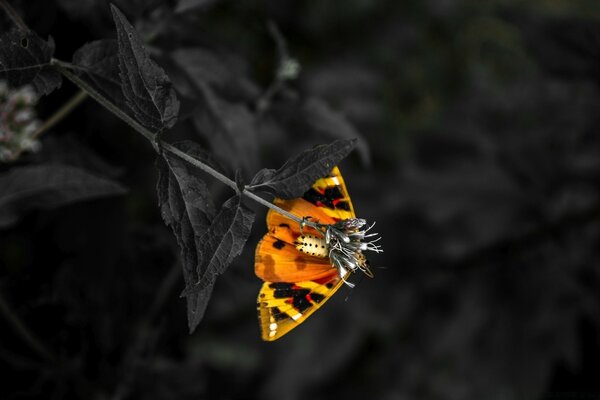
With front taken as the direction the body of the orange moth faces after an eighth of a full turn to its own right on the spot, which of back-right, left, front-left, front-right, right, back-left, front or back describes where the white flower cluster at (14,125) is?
back

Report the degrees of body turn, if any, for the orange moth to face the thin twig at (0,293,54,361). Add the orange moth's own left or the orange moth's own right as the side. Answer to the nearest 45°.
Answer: approximately 135° to the orange moth's own left

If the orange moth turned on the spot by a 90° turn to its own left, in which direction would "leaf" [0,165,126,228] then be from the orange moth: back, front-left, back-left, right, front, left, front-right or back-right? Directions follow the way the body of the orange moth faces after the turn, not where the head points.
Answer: front-left

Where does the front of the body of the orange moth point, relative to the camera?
to the viewer's right
